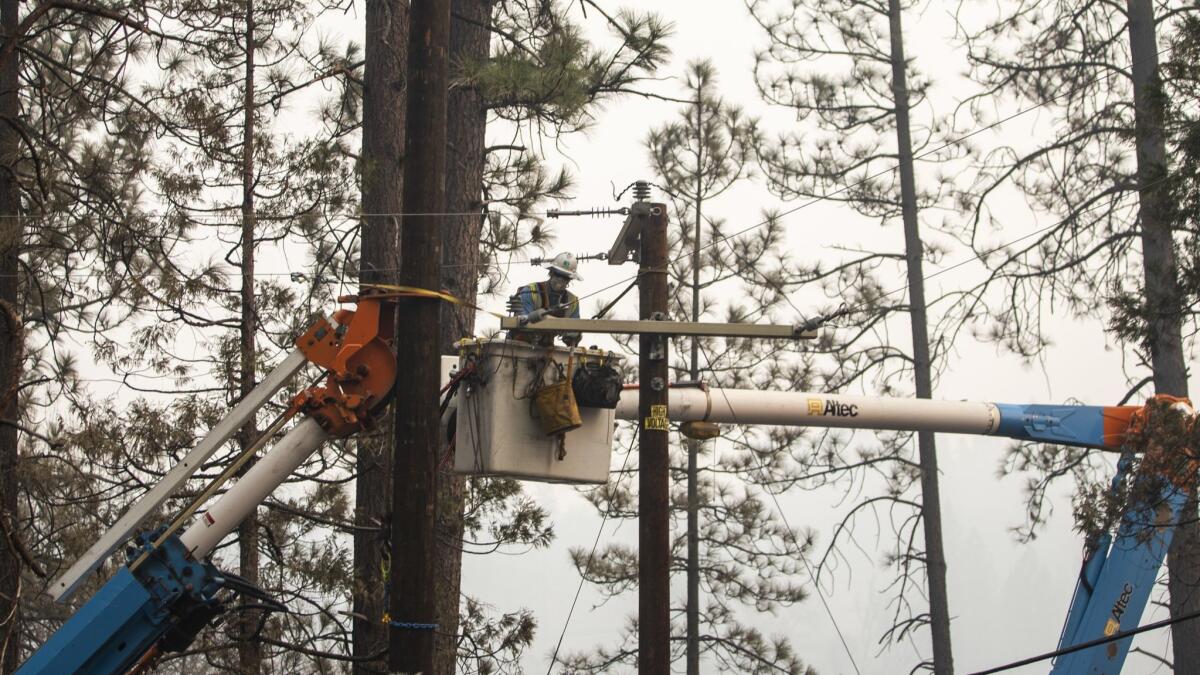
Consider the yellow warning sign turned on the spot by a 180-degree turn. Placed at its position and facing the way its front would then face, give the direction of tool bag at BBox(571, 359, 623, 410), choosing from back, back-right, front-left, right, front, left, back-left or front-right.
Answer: back-left

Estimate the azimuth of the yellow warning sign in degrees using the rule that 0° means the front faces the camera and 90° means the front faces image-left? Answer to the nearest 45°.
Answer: approximately 0°

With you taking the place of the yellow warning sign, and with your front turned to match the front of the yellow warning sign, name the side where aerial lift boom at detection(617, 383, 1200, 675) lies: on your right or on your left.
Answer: on your left

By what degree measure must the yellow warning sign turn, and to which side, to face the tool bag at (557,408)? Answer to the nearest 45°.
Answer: approximately 45° to its right

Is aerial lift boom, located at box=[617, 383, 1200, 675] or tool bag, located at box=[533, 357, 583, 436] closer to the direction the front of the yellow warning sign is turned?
the tool bag

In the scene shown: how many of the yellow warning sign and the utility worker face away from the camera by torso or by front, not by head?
0
